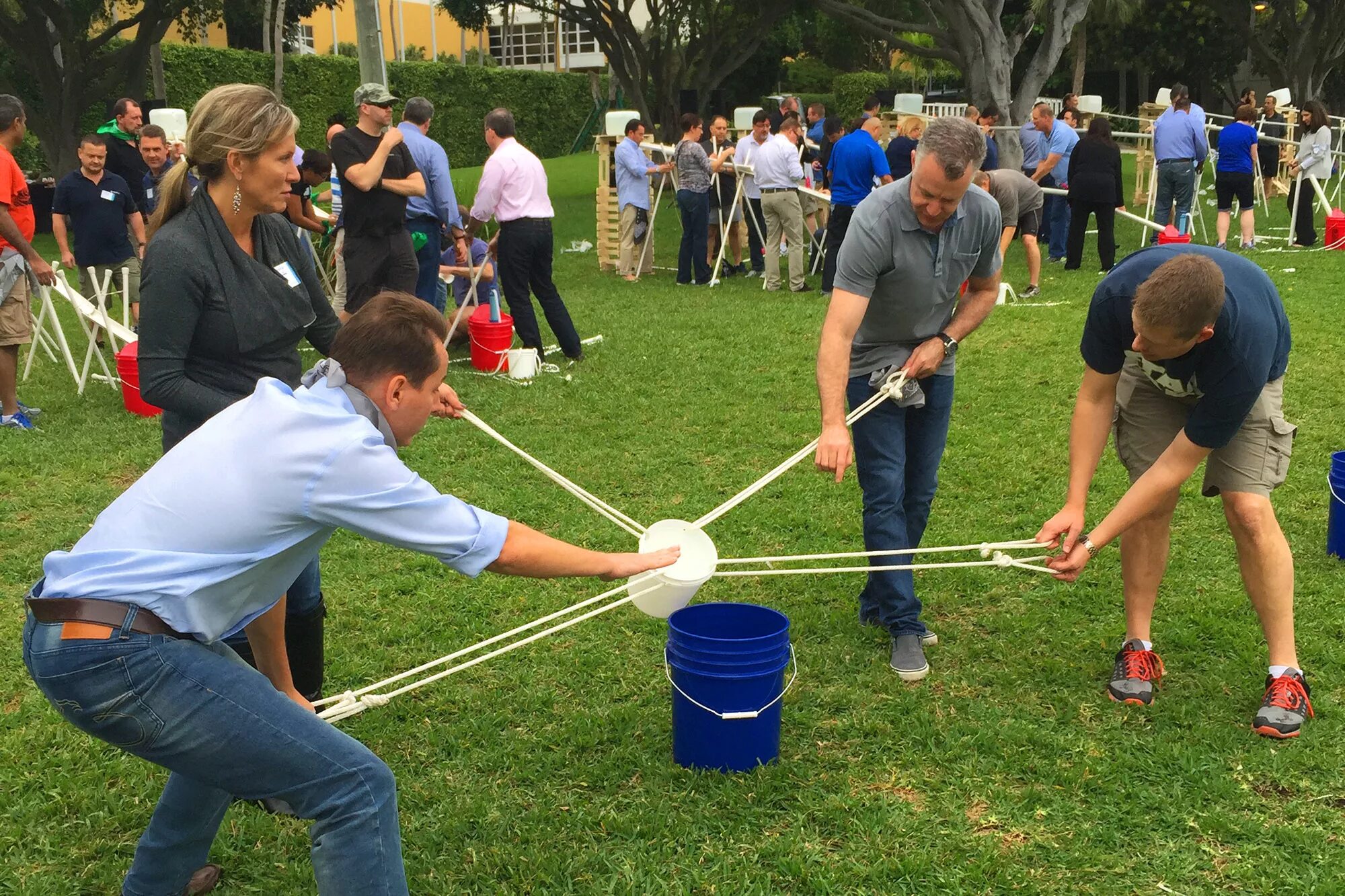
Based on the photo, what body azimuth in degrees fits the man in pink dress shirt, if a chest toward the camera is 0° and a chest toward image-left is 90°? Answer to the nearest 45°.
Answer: approximately 135°

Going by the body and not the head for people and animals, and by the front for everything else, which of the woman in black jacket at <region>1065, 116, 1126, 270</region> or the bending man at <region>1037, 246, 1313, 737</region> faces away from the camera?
the woman in black jacket

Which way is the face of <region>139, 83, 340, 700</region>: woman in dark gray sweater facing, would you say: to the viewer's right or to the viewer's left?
to the viewer's right

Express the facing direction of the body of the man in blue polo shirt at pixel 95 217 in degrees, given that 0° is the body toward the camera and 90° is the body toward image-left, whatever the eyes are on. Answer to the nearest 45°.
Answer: approximately 0°

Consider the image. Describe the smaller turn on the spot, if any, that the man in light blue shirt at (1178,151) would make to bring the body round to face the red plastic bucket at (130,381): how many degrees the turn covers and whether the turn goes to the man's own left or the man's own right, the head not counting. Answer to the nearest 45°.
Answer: approximately 135° to the man's own left

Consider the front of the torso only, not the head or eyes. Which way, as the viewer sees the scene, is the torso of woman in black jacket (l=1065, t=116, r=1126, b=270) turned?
away from the camera

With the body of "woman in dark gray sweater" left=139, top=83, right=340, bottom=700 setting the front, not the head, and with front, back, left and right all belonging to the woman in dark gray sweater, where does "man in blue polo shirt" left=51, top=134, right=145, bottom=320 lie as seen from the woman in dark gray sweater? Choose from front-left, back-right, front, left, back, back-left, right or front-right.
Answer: back-left

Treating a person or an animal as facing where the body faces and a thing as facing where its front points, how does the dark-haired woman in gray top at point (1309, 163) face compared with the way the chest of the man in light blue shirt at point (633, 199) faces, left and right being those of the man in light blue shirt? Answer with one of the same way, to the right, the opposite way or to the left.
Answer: the opposite way

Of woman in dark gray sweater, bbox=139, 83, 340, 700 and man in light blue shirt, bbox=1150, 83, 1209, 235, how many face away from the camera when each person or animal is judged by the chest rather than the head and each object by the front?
1

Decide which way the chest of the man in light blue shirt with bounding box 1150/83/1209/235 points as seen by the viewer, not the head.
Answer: away from the camera

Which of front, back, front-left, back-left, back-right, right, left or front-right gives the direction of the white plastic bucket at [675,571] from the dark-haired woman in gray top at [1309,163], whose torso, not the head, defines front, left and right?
front-left

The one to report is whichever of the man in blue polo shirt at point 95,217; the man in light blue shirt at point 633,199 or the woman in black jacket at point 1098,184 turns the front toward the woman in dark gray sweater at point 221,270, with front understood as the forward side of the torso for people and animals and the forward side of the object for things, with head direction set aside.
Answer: the man in blue polo shirt
